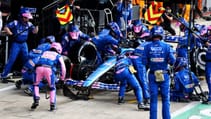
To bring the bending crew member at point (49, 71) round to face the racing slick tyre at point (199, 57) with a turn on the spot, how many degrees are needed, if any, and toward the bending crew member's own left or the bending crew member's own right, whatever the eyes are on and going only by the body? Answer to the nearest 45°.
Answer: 0° — they already face it

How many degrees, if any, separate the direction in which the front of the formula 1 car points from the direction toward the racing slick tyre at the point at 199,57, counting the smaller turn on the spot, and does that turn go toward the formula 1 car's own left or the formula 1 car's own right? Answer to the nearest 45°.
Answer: approximately 180°

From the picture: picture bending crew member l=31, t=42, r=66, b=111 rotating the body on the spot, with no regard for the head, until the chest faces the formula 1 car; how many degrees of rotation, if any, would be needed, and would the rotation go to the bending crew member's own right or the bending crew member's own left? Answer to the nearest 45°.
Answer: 0° — they already face it

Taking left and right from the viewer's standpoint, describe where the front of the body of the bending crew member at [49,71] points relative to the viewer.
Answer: facing away from the viewer and to the right of the viewer

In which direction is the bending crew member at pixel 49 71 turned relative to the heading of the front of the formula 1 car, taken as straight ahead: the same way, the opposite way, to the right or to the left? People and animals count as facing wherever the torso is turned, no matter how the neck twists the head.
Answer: the opposite way

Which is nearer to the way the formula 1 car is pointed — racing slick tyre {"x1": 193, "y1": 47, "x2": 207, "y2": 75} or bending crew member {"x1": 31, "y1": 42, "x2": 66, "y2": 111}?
the bending crew member

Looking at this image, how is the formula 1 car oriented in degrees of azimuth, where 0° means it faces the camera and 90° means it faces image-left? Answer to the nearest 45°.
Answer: approximately 45°

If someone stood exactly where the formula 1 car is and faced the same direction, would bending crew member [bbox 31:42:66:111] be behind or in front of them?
in front
